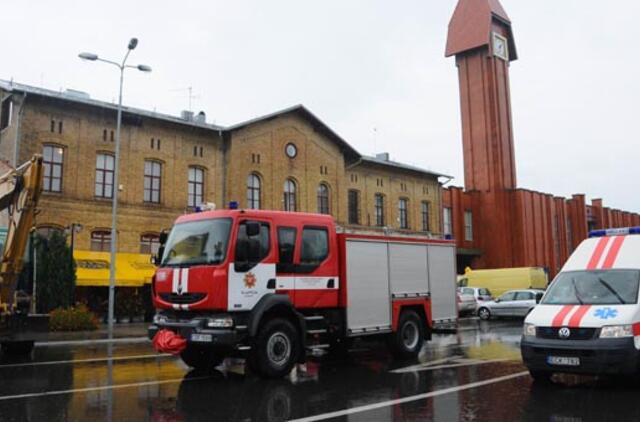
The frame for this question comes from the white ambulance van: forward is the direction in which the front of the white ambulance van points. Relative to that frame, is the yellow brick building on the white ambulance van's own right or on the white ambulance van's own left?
on the white ambulance van's own right

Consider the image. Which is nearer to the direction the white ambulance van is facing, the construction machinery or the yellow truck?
the construction machinery

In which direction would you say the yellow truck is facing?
to the viewer's left

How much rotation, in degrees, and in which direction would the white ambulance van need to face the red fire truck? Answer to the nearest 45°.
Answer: approximately 45° to its right

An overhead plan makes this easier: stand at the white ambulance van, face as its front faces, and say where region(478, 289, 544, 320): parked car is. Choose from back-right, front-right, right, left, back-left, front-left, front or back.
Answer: back-right

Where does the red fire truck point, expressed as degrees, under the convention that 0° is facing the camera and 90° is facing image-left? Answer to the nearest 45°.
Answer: approximately 45°

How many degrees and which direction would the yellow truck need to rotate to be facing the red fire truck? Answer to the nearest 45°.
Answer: approximately 90° to its left

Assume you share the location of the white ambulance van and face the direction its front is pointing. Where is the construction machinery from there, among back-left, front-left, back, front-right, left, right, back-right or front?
front-right
